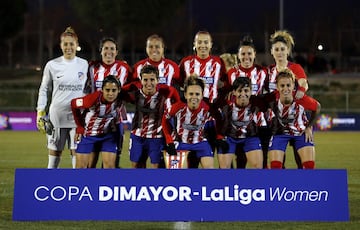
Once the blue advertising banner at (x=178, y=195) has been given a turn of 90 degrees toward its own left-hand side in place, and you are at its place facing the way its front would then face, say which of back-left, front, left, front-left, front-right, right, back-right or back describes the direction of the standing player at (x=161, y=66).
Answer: left

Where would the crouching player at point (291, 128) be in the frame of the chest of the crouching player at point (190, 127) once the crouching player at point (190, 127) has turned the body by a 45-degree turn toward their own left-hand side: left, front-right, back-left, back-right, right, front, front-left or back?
front-left

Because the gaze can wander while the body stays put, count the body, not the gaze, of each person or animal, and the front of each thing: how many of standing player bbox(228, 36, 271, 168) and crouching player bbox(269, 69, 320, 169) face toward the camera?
2

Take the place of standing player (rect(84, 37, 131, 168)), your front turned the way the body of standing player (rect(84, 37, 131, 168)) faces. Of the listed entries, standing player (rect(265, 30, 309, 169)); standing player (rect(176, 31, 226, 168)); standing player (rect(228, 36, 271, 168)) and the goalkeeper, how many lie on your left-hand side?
3

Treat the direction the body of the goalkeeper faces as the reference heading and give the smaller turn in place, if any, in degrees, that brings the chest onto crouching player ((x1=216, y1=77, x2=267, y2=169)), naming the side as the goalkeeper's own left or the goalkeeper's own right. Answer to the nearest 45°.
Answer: approximately 45° to the goalkeeper's own left

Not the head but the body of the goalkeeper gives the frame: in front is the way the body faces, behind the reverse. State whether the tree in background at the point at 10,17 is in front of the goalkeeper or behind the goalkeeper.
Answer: behind
